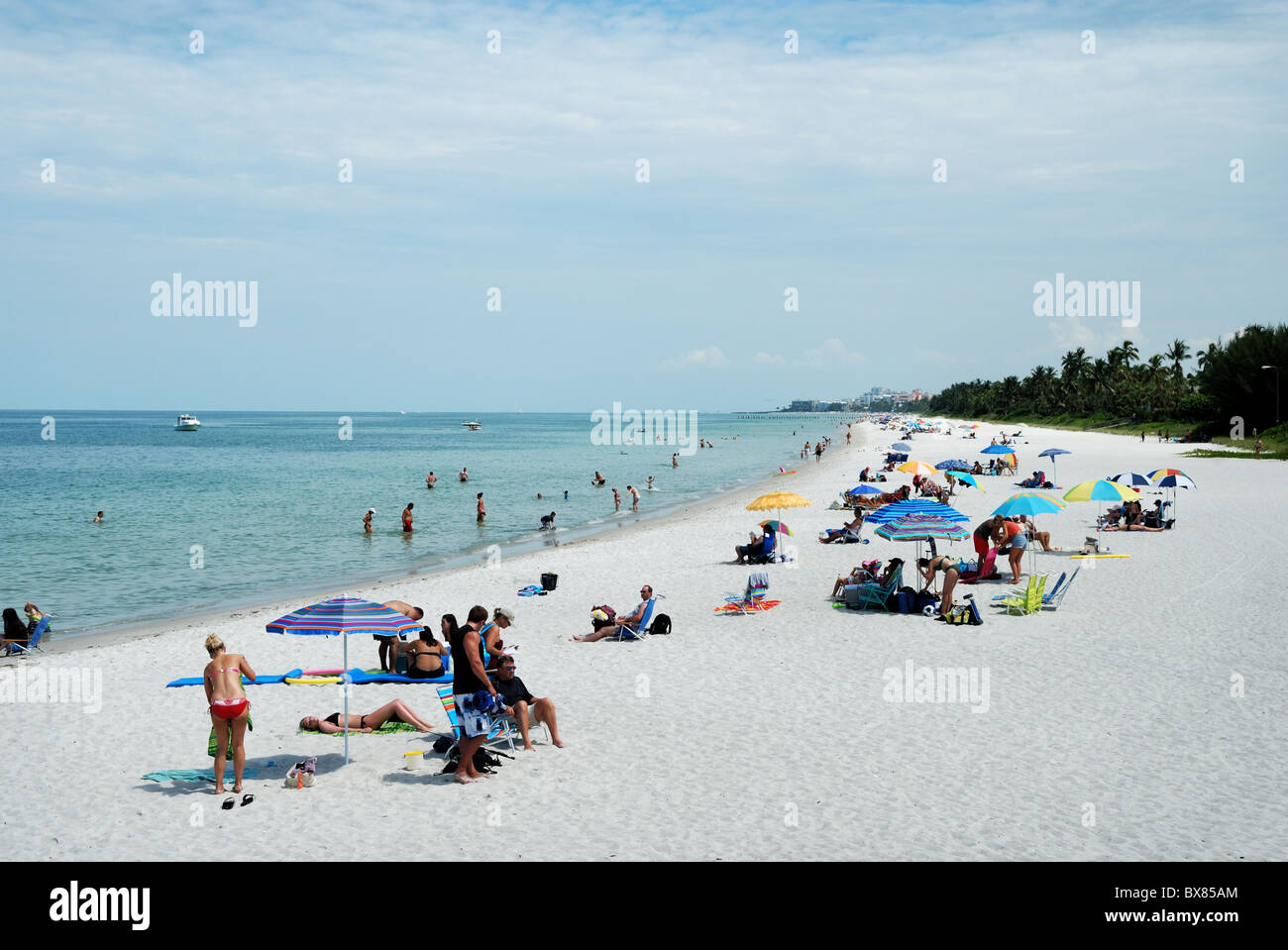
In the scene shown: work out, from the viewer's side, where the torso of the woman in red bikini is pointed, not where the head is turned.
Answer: away from the camera

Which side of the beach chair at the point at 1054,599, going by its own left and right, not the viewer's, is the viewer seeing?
left

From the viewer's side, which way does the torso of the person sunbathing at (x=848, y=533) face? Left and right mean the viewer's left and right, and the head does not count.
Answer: facing to the left of the viewer

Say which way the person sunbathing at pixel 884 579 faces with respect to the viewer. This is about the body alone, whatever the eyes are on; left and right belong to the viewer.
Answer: facing to the left of the viewer

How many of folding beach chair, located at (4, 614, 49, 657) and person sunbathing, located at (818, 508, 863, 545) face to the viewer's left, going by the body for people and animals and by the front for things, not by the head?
2

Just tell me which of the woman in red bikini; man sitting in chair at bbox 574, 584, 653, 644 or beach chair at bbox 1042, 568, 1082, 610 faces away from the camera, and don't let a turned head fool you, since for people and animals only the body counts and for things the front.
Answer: the woman in red bikini

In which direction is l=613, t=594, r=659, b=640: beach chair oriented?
to the viewer's left

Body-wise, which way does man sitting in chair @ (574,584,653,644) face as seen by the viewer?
to the viewer's left

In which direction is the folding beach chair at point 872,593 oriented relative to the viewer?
to the viewer's left

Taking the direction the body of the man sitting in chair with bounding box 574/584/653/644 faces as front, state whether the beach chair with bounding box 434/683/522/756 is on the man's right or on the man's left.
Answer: on the man's left

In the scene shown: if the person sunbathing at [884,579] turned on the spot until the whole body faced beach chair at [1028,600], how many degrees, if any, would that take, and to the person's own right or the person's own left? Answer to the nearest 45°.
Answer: approximately 180°
